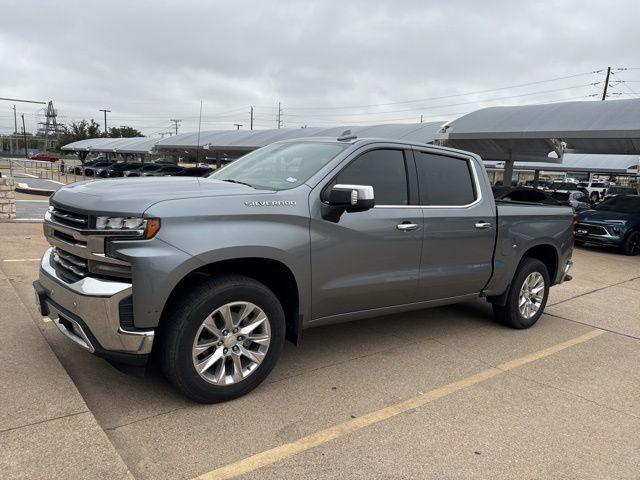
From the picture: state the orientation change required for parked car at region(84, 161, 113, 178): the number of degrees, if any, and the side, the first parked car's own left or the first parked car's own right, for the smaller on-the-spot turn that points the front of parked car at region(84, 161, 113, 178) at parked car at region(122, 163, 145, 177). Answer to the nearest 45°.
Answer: approximately 45° to the first parked car's own left

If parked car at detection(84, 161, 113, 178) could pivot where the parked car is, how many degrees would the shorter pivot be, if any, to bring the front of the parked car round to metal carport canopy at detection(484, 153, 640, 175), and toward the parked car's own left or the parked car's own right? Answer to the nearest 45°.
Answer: approximately 90° to the parked car's own left

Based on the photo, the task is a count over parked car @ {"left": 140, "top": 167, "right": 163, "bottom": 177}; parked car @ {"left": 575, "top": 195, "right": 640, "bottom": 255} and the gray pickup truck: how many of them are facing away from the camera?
0

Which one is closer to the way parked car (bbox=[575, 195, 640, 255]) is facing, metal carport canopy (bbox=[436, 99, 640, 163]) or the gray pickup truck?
the gray pickup truck

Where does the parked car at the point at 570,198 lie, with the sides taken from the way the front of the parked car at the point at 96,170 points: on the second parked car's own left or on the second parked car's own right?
on the second parked car's own left

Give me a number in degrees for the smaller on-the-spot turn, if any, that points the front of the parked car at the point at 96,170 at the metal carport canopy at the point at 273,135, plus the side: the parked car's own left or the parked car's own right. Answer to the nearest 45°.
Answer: approximately 90° to the parked car's own left

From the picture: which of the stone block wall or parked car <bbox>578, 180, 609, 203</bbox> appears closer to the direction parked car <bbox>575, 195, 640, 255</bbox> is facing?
the stone block wall

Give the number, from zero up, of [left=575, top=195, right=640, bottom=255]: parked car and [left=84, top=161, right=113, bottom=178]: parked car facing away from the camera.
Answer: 0

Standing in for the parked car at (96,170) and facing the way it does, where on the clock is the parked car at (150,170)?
the parked car at (150,170) is roughly at 10 o'clock from the parked car at (96,170).
